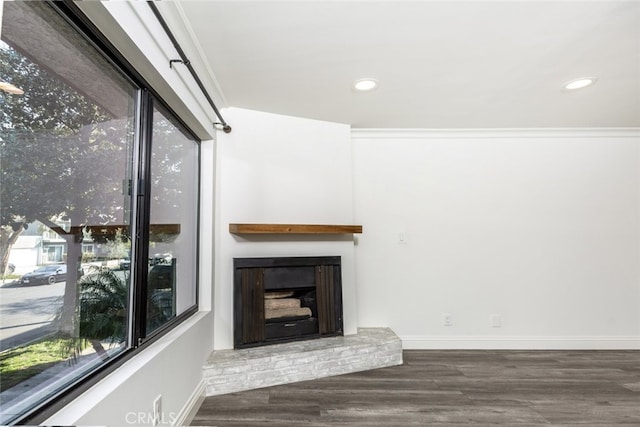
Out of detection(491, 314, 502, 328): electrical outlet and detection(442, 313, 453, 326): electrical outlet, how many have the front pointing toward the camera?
2

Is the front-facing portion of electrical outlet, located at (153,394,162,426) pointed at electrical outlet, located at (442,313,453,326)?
no

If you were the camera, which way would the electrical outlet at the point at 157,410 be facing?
facing the viewer and to the right of the viewer

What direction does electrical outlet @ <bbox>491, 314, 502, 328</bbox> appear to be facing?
toward the camera

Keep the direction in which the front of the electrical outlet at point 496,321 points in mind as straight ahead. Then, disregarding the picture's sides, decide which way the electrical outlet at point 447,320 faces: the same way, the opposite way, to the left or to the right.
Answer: the same way

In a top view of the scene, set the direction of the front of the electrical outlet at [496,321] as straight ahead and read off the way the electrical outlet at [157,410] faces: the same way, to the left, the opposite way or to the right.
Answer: to the left

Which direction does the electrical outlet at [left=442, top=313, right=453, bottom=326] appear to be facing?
toward the camera

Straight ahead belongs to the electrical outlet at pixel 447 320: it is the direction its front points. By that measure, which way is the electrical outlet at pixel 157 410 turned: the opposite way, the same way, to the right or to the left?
to the left
